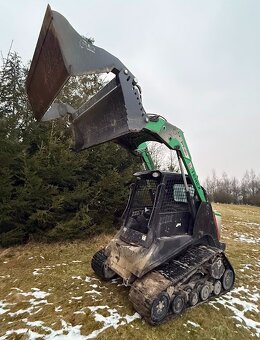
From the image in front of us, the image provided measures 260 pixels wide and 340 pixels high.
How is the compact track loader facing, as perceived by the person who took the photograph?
facing the viewer and to the left of the viewer
